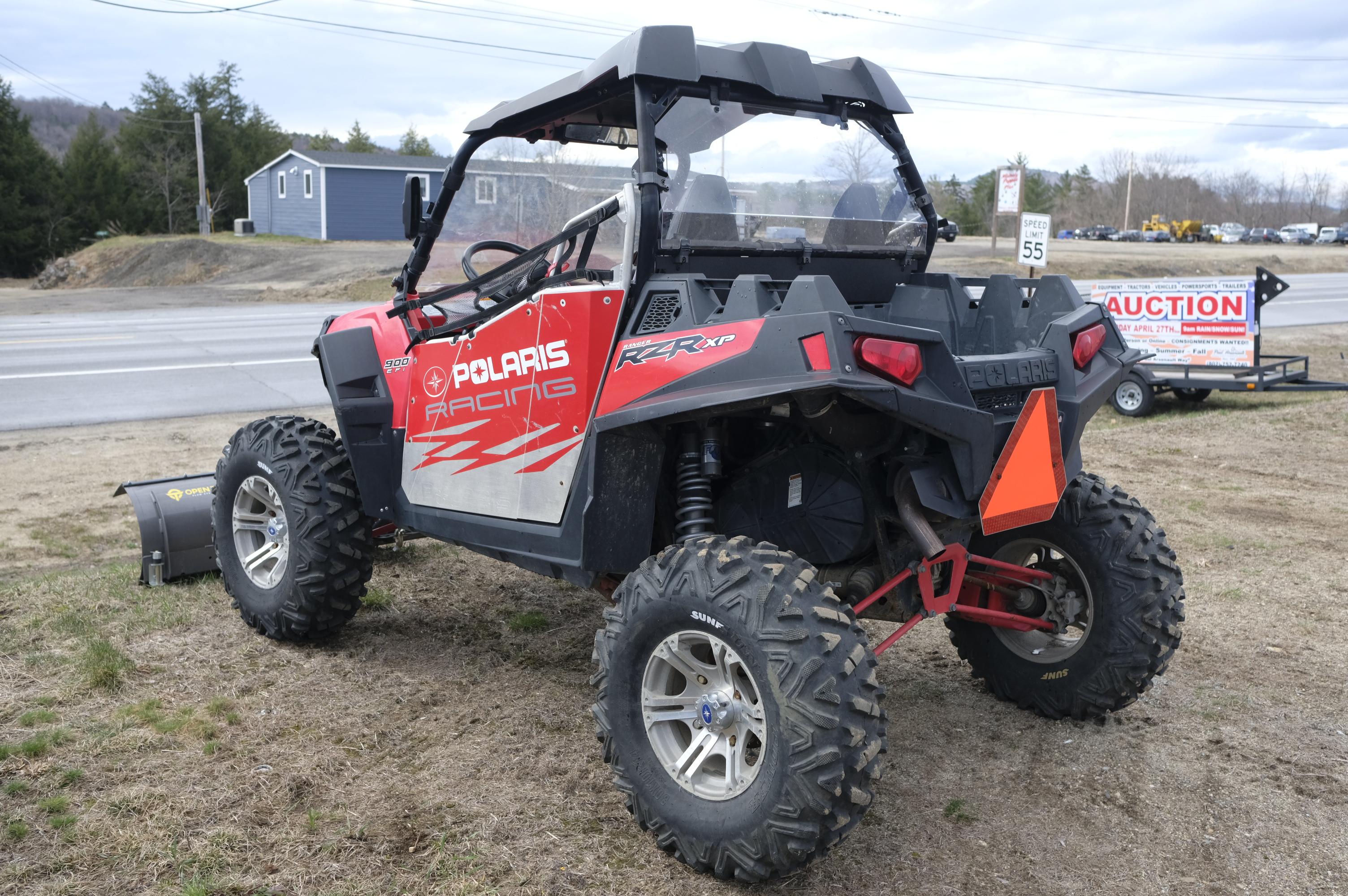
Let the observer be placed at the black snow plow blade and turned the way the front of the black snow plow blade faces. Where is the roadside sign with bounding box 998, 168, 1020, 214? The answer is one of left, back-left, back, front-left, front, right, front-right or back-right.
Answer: right

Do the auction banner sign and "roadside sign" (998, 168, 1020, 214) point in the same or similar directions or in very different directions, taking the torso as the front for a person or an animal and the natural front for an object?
same or similar directions

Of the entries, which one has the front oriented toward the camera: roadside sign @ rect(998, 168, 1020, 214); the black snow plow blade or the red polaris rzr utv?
the roadside sign

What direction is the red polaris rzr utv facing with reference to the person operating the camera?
facing away from the viewer and to the left of the viewer

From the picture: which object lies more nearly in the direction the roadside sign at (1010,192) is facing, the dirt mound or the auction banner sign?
the auction banner sign

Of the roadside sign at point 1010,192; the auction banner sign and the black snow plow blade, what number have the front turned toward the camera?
2

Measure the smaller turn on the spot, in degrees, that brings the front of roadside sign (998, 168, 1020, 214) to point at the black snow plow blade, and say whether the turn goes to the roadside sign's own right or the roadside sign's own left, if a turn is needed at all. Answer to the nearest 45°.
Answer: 0° — it already faces it

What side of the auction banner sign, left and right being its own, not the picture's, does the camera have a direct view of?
front

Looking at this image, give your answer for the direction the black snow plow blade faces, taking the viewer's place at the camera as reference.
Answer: facing away from the viewer and to the left of the viewer

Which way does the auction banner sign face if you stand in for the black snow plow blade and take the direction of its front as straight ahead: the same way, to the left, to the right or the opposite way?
to the left

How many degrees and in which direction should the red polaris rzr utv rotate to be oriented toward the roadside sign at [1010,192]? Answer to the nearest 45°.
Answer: approximately 45° to its right

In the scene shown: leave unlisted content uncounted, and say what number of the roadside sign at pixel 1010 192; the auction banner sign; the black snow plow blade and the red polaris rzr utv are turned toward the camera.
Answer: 2
